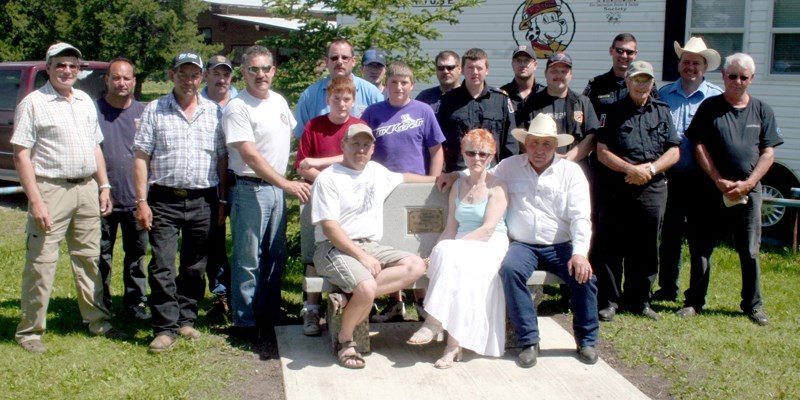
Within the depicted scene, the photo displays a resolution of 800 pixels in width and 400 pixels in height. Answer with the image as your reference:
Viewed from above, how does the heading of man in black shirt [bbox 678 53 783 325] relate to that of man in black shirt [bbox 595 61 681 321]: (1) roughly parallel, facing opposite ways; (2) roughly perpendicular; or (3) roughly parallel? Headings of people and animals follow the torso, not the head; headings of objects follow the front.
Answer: roughly parallel

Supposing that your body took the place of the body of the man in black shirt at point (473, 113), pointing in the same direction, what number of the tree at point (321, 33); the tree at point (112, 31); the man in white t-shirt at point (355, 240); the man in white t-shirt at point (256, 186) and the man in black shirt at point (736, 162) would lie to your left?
1

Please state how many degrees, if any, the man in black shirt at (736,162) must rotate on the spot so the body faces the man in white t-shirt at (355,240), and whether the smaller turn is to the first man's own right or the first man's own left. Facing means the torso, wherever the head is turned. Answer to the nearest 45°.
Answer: approximately 45° to the first man's own right

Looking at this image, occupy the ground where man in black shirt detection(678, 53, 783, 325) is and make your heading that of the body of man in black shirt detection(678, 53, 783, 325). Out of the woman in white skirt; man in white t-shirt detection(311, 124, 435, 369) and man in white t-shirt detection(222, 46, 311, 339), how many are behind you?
0

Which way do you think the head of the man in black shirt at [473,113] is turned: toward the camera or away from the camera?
toward the camera

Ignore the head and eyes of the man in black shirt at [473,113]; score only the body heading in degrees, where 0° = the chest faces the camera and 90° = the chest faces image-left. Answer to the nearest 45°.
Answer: approximately 0°

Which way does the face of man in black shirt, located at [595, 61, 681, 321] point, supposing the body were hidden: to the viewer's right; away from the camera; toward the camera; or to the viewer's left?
toward the camera

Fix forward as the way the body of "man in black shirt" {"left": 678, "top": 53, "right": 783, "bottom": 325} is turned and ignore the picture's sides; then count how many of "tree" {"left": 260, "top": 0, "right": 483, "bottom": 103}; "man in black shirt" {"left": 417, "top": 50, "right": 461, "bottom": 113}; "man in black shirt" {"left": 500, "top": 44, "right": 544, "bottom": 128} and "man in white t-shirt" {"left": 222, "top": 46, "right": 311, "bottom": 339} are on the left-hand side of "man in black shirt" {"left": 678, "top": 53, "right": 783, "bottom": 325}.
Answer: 0

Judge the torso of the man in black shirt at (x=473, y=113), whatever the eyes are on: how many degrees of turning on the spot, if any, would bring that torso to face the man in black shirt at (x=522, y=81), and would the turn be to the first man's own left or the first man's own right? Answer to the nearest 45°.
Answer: approximately 135° to the first man's own left

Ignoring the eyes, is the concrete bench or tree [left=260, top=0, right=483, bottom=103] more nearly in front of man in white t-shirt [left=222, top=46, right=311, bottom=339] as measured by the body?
the concrete bench

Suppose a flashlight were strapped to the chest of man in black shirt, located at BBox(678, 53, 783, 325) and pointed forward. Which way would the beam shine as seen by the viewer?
toward the camera

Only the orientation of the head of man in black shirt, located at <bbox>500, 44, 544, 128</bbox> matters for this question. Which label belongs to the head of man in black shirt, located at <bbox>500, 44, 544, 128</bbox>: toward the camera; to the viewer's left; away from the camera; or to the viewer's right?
toward the camera

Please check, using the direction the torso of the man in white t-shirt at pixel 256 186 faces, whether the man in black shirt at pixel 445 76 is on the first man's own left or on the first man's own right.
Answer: on the first man's own left

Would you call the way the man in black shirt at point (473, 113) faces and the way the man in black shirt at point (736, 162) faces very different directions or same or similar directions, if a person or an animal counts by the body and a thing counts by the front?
same or similar directions

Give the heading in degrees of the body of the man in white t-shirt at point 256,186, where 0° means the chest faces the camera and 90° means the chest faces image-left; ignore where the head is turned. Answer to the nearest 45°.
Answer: approximately 315°

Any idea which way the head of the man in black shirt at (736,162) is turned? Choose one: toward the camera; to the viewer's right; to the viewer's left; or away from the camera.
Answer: toward the camera
